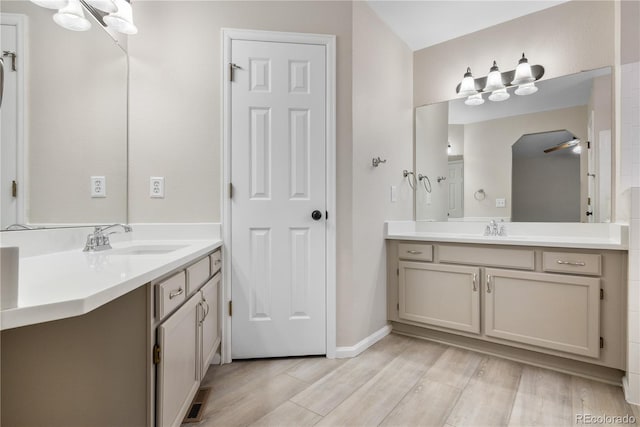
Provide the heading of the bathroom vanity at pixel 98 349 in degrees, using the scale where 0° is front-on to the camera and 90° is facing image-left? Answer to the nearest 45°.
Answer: approximately 315°

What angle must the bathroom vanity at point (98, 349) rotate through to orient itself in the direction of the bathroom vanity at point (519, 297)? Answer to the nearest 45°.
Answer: approximately 45° to its left

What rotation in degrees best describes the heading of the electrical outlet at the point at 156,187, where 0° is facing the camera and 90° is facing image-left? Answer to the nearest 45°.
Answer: approximately 0°

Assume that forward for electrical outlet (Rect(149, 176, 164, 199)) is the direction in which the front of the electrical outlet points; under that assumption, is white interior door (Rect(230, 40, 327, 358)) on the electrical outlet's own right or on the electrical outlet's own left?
on the electrical outlet's own left

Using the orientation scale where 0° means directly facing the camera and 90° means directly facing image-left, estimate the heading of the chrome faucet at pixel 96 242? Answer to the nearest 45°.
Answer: approximately 315°

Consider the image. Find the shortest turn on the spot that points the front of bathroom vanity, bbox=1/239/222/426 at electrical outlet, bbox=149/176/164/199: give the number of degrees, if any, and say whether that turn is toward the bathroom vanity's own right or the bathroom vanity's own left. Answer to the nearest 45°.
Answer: approximately 135° to the bathroom vanity's own left

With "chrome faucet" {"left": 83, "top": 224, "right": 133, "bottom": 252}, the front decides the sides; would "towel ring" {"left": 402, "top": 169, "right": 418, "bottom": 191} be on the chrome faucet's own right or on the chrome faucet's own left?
on the chrome faucet's own left

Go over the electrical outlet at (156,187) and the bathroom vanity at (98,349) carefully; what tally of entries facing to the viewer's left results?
0
